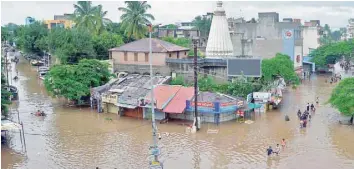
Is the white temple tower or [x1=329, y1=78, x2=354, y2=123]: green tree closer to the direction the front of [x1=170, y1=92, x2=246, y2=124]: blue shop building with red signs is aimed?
the green tree

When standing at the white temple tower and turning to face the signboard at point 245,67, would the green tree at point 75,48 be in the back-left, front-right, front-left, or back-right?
back-right

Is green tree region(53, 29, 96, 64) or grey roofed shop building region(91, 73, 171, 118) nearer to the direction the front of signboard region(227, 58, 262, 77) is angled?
the grey roofed shop building

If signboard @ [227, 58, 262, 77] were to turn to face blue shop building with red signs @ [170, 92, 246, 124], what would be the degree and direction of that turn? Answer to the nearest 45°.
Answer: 0° — it already faces it

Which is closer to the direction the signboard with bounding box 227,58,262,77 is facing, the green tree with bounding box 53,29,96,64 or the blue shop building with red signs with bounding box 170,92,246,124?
the blue shop building with red signs

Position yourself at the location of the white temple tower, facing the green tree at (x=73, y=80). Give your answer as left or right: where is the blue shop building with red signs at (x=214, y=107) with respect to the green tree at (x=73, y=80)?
left
